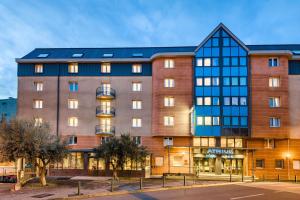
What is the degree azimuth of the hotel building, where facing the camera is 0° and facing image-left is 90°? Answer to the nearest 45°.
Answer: approximately 0°
